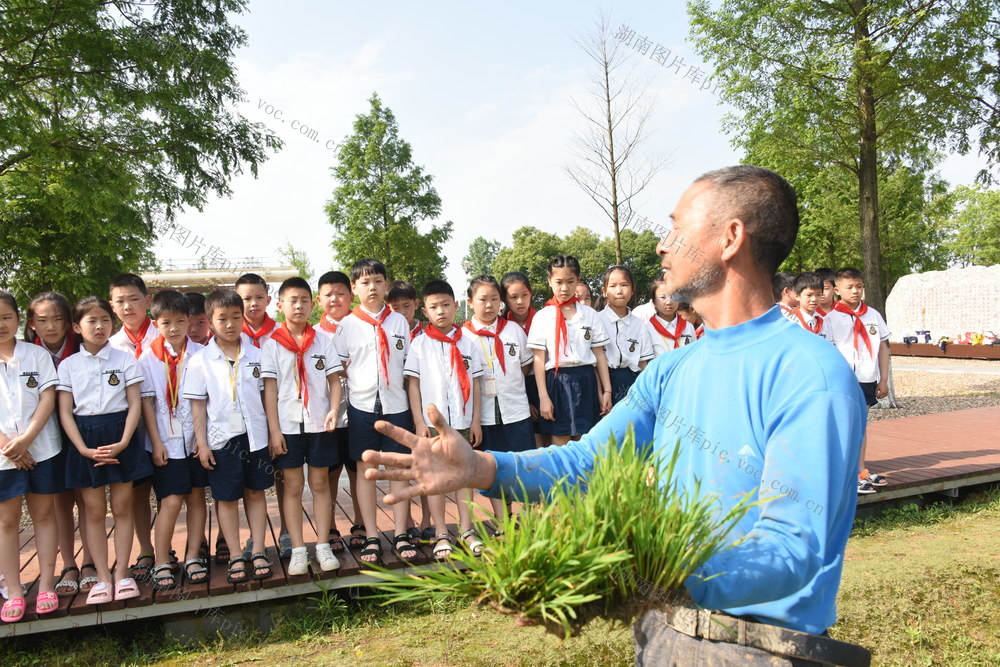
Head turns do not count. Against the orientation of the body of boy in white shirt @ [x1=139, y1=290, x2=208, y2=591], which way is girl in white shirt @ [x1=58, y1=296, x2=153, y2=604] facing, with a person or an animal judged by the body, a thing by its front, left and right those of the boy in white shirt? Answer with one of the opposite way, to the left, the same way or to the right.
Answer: the same way

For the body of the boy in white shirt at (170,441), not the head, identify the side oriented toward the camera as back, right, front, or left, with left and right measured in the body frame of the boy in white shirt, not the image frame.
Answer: front

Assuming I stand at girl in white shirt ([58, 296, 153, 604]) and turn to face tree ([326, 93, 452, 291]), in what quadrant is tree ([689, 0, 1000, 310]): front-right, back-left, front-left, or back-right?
front-right

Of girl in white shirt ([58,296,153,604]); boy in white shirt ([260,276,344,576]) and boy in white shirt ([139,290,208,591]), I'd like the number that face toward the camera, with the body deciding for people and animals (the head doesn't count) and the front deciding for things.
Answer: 3

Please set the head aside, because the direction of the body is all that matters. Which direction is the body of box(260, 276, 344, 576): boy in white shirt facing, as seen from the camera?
toward the camera

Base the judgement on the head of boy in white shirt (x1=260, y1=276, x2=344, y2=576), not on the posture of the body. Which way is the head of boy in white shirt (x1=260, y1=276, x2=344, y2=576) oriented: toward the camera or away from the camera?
toward the camera

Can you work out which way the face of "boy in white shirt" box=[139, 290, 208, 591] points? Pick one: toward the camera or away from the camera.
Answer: toward the camera

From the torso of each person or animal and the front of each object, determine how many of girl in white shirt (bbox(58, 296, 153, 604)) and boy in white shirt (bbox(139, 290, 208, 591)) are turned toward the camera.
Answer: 2

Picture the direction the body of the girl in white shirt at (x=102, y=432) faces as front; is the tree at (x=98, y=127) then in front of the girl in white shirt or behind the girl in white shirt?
behind

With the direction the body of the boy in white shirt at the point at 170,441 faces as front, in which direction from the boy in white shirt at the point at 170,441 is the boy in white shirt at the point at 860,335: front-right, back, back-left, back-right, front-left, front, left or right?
left
